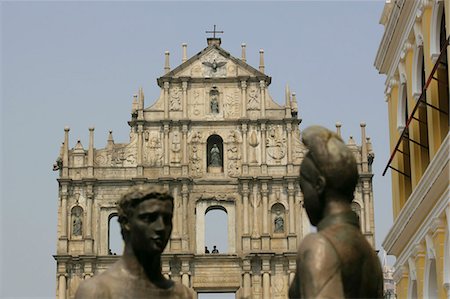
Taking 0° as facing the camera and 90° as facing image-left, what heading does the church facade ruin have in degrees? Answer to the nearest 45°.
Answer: approximately 0°

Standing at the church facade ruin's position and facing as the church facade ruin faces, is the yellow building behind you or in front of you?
in front

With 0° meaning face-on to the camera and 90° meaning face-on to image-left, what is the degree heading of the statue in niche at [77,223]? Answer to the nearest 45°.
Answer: approximately 0°

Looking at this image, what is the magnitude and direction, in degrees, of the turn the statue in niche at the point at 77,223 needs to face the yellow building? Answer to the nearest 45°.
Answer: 0° — it already faces it
